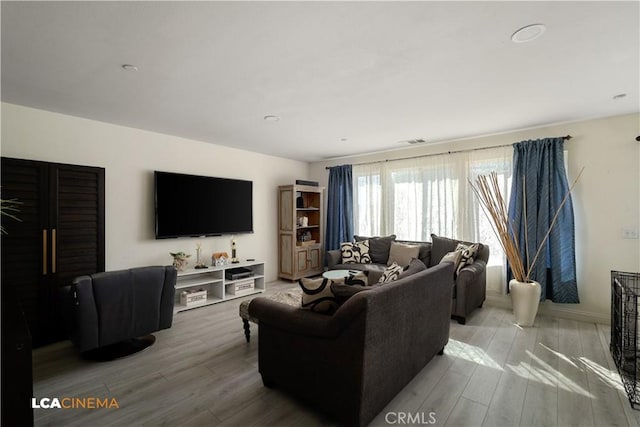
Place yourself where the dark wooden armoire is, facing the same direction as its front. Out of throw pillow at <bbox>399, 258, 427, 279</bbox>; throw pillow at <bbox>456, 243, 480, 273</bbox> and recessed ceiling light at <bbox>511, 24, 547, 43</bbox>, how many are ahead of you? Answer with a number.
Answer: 3

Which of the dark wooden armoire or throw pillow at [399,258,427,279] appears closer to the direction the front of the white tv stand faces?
the throw pillow

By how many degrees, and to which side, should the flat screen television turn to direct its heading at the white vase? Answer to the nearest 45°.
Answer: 0° — it already faces it

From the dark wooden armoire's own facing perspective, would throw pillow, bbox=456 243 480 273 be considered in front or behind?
in front

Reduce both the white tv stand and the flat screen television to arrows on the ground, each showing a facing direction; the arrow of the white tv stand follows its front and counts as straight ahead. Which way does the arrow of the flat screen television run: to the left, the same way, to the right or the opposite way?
the same way

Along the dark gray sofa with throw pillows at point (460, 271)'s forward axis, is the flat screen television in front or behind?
in front

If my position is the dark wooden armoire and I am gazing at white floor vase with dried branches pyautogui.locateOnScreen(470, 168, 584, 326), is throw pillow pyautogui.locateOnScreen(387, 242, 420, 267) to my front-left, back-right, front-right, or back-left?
front-left

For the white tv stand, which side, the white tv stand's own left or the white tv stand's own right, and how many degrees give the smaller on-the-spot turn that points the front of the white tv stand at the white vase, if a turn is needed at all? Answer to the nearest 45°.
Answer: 0° — it already faces it

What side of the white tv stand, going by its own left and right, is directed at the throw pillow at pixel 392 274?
front

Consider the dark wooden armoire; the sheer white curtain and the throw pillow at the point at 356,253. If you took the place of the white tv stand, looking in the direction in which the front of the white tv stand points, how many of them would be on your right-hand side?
1

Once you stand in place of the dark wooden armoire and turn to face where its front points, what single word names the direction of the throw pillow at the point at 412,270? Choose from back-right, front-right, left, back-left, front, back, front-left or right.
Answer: front

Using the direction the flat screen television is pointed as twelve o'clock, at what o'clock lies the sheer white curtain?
The sheer white curtain is roughly at 11 o'clock from the flat screen television.

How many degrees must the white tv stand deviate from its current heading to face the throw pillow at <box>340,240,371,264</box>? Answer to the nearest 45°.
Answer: approximately 45° to its left

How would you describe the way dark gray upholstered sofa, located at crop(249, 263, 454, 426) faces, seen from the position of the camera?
facing away from the viewer and to the left of the viewer

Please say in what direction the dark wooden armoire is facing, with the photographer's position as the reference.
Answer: facing the viewer and to the right of the viewer

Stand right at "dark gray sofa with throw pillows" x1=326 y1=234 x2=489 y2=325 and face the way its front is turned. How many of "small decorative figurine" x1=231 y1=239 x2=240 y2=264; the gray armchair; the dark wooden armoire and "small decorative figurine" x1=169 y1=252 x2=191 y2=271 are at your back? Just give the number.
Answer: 0

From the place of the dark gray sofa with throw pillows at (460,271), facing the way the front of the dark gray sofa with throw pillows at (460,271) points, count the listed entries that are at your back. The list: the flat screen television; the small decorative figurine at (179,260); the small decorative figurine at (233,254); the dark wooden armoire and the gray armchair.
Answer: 0
